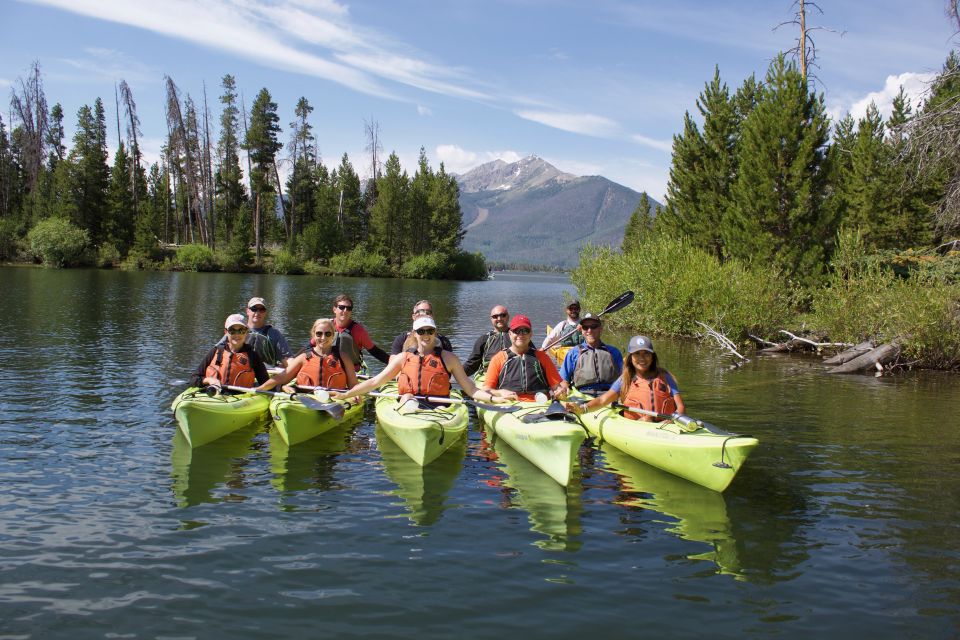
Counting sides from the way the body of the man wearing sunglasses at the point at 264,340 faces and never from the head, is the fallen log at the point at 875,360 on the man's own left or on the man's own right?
on the man's own left

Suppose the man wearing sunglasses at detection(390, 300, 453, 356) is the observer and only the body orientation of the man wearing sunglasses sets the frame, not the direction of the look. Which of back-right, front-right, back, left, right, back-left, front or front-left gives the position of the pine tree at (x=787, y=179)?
back-left

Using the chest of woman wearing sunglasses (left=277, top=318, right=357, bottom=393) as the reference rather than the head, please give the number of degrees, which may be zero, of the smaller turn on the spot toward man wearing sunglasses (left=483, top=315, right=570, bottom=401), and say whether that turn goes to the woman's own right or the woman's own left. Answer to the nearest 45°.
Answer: approximately 45° to the woman's own left

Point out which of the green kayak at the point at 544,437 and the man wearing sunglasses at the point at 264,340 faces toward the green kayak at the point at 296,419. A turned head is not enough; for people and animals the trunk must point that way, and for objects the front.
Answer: the man wearing sunglasses

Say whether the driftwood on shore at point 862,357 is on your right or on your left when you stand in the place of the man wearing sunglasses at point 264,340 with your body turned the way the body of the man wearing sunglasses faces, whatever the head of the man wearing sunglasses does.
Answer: on your left

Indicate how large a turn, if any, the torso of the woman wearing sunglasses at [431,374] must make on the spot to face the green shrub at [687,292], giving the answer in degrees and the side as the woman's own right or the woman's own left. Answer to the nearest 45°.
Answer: approximately 135° to the woman's own left

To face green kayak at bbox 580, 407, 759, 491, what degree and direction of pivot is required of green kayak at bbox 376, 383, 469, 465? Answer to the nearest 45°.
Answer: approximately 90° to its left

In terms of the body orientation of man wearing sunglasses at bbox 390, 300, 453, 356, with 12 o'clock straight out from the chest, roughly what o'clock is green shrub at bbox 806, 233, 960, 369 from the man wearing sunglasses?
The green shrub is roughly at 8 o'clock from the man wearing sunglasses.

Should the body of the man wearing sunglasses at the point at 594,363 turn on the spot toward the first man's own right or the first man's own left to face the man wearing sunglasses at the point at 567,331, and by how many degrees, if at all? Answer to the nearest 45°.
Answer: approximately 180°
